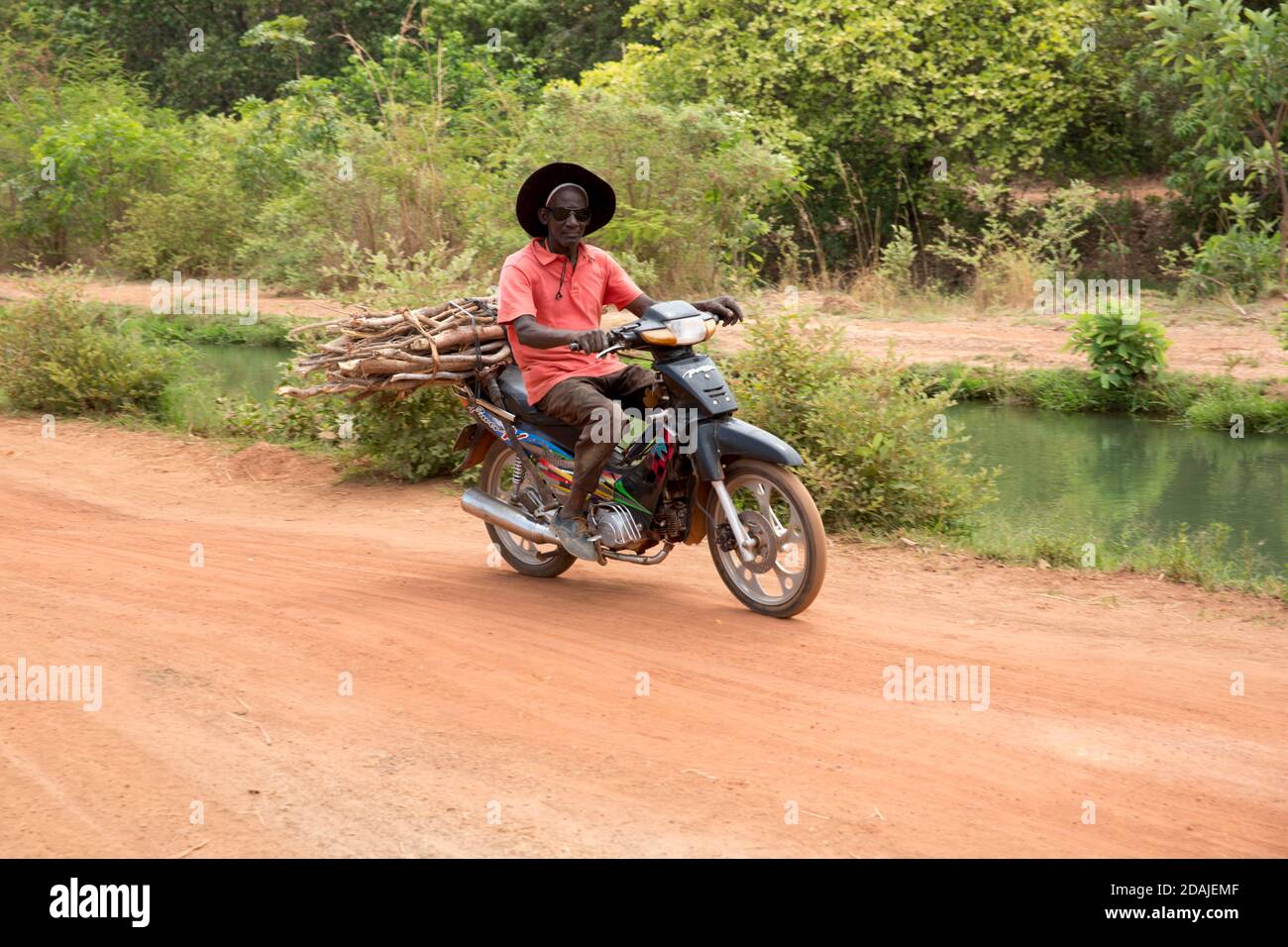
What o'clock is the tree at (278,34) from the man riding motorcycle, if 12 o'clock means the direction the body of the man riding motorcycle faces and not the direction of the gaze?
The tree is roughly at 7 o'clock from the man riding motorcycle.

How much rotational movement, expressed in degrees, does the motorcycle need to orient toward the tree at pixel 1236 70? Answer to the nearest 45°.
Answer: approximately 90° to its left

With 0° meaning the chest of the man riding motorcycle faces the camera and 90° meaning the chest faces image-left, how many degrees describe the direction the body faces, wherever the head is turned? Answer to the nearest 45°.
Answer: approximately 315°

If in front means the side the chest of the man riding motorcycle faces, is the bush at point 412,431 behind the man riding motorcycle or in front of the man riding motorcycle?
behind

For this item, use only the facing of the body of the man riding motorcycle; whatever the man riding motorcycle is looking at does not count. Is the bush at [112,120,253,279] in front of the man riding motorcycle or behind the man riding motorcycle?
behind

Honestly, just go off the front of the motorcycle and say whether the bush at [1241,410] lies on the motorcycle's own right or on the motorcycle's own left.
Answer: on the motorcycle's own left

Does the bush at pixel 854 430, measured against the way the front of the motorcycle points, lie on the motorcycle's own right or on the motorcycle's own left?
on the motorcycle's own left

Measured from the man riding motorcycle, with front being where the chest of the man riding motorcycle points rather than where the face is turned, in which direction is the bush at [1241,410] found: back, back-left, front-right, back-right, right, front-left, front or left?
left

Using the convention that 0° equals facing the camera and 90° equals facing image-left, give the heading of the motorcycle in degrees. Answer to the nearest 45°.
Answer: approximately 315°

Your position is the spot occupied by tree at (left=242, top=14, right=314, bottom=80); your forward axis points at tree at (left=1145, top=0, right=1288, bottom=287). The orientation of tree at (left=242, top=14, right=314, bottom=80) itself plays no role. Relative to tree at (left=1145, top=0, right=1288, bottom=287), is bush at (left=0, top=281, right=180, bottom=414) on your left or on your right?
right
